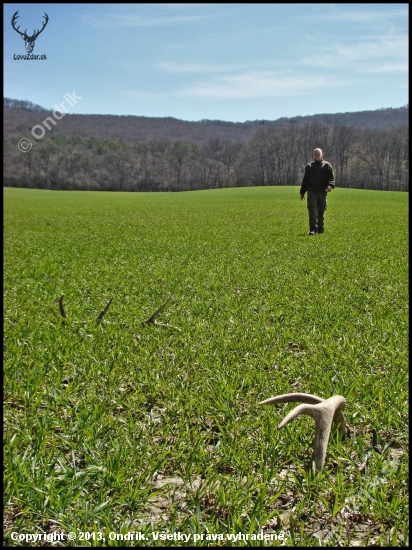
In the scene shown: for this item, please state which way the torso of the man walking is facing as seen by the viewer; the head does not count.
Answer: toward the camera

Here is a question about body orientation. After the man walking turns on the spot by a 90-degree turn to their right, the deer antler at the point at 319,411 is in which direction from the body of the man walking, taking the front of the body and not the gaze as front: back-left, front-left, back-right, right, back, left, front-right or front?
left
